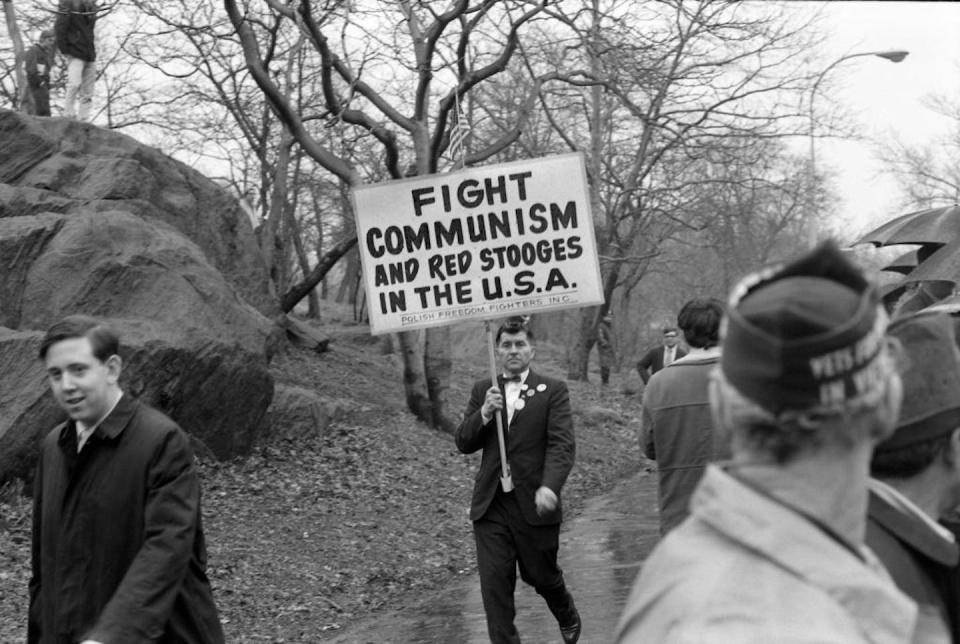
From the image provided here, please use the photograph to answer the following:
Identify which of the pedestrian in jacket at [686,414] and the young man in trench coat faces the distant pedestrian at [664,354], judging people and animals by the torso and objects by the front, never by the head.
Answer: the pedestrian in jacket at [686,414]

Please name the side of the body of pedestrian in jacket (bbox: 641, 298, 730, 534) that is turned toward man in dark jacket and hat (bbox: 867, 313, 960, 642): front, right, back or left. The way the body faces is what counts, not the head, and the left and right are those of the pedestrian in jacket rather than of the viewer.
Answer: back

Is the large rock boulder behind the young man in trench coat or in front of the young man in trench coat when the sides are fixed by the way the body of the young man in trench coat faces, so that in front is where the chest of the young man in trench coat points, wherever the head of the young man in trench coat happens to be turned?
behind

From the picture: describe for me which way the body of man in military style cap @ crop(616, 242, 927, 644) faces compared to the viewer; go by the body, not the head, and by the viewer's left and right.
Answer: facing away from the viewer and to the right of the viewer

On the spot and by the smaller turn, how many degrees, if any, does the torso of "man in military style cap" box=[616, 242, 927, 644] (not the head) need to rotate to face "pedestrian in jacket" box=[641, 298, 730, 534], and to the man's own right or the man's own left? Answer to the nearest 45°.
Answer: approximately 45° to the man's own left

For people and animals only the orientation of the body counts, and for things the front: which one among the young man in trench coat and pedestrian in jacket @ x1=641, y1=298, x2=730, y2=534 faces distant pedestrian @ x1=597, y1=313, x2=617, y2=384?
pedestrian in jacket @ x1=641, y1=298, x2=730, y2=534

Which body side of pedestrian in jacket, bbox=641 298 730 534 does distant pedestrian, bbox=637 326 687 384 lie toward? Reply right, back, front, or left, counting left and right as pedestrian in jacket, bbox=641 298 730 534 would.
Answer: front

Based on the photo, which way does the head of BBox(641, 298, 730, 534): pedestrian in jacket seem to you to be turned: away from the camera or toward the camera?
away from the camera

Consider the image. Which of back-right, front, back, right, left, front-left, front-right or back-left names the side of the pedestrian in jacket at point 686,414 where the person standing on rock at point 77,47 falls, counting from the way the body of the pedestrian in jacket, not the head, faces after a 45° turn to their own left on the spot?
front

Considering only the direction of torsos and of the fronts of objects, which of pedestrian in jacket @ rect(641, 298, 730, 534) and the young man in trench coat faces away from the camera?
the pedestrian in jacket

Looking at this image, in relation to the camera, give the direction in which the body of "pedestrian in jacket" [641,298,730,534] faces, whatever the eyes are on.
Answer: away from the camera

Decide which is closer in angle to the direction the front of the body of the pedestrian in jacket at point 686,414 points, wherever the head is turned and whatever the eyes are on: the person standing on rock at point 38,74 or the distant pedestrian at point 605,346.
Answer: the distant pedestrian

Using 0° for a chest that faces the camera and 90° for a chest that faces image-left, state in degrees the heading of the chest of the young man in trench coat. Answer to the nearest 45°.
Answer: approximately 45°

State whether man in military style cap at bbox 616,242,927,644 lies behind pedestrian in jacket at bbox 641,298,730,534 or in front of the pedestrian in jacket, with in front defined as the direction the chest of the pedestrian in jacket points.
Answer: behind

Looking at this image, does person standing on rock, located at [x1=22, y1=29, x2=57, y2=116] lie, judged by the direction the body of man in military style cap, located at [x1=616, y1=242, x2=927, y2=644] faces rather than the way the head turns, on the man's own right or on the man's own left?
on the man's own left
